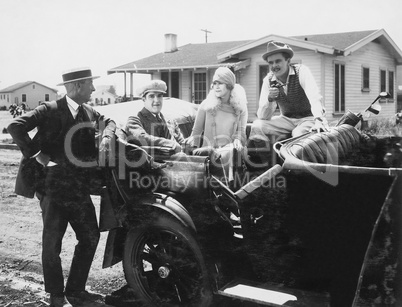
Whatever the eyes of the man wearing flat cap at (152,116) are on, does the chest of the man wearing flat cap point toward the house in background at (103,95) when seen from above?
no

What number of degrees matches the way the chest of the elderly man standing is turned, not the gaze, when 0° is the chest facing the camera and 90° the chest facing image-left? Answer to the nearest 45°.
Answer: approximately 315°

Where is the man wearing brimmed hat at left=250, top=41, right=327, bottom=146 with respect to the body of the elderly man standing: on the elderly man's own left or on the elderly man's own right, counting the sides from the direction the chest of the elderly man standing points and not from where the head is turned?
on the elderly man's own left

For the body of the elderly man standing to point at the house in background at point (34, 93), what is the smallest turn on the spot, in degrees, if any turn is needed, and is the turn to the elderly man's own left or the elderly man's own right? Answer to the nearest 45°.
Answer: approximately 135° to the elderly man's own left

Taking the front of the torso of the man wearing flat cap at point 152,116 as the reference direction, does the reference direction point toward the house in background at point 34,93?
no

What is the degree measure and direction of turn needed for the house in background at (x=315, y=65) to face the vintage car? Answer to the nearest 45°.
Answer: approximately 45° to its left

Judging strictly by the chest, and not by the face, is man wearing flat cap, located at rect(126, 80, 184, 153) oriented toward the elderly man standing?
no

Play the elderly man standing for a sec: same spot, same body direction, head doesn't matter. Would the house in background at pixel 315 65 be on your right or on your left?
on your left

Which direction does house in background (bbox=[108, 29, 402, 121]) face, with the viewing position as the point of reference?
facing the viewer and to the left of the viewer

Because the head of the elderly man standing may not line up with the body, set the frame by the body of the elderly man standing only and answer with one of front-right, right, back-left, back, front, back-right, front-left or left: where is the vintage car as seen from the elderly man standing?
front

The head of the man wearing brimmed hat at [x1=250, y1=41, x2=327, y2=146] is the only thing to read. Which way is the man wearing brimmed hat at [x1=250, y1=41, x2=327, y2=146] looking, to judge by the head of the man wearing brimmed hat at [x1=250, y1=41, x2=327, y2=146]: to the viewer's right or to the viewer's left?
to the viewer's left

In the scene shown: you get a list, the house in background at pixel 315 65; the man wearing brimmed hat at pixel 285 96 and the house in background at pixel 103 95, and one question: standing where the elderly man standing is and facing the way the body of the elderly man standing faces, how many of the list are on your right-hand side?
0

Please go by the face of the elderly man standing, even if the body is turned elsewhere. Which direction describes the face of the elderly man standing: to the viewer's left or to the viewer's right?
to the viewer's right

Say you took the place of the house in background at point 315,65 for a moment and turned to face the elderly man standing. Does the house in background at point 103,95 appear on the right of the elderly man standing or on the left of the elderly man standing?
right

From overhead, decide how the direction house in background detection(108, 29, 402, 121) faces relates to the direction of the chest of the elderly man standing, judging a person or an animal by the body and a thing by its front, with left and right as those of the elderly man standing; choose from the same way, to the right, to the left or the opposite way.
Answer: to the right
